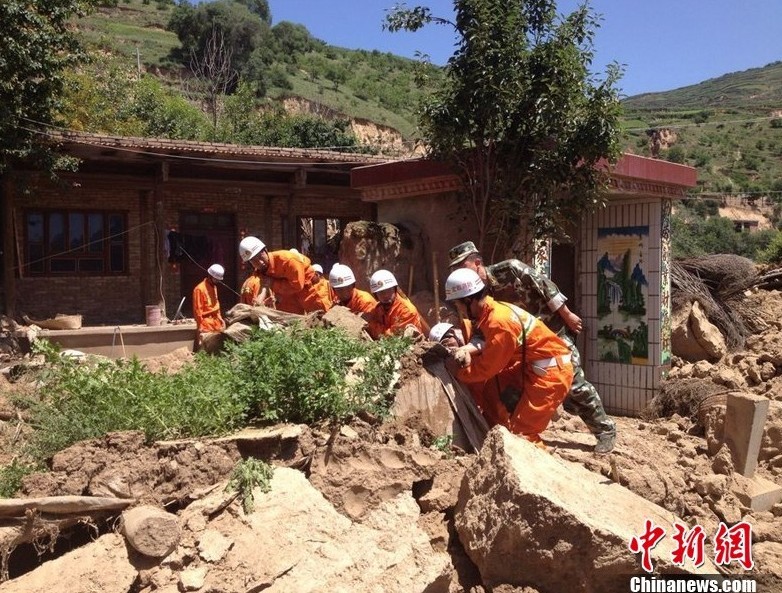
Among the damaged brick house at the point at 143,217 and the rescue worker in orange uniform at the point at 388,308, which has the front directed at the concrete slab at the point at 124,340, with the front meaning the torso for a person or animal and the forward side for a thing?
the damaged brick house

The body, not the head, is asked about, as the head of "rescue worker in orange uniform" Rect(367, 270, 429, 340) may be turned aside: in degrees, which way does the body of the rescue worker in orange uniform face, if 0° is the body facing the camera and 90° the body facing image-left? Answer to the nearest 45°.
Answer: approximately 45°

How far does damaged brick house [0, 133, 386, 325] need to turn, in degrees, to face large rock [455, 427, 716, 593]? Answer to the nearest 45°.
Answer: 0° — it already faces it

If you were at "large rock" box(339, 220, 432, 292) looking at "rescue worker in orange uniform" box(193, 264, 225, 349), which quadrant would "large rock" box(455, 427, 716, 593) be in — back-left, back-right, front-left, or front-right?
back-left

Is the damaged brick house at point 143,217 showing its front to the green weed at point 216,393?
yes

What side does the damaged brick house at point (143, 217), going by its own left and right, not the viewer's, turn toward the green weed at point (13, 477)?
front

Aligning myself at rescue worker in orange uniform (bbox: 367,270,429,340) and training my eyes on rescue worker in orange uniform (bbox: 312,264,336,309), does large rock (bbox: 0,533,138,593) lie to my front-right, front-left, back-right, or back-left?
back-left

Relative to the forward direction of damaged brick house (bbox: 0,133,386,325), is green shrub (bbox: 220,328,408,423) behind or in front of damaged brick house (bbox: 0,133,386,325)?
in front

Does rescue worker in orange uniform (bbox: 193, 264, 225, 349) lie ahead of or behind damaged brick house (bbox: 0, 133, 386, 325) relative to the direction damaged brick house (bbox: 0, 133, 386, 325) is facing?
ahead

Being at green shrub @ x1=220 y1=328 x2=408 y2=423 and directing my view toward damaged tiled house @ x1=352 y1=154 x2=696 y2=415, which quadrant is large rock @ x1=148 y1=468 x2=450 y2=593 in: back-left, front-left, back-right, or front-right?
back-right

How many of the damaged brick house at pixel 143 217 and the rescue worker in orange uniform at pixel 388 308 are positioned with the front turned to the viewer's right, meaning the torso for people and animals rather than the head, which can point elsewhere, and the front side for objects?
0

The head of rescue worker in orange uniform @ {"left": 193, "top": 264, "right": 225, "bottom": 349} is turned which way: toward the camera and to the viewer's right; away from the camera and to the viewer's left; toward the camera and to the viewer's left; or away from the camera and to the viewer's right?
toward the camera and to the viewer's right

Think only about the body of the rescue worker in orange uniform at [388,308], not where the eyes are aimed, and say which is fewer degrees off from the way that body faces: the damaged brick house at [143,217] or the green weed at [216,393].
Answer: the green weed

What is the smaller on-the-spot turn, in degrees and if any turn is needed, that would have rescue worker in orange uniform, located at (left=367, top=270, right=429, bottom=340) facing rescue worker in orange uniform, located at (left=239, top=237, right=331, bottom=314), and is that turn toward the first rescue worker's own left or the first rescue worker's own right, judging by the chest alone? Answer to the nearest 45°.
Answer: approximately 90° to the first rescue worker's own right

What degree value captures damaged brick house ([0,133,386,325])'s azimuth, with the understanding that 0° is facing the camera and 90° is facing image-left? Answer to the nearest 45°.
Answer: approximately 0°
